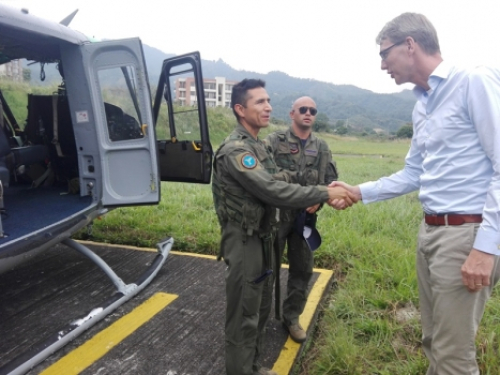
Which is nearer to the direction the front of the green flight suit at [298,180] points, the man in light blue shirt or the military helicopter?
the man in light blue shirt

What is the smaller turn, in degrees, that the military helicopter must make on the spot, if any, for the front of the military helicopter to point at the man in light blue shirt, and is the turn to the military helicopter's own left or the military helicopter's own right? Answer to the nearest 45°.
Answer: approximately 90° to the military helicopter's own right

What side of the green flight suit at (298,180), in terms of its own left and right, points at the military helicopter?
right

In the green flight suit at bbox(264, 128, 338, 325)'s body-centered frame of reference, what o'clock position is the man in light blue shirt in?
The man in light blue shirt is roughly at 11 o'clock from the green flight suit.

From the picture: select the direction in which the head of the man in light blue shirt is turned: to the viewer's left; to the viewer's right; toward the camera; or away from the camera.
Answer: to the viewer's left

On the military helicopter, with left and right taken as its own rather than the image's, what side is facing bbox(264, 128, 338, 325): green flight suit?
right

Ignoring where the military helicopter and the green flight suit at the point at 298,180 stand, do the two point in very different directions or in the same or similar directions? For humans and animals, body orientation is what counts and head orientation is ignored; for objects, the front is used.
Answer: very different directions

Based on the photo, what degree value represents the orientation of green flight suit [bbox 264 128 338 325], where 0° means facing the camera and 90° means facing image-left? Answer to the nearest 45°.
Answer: approximately 0°
